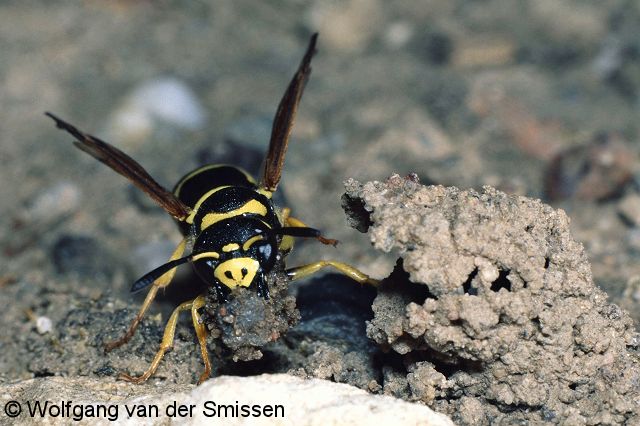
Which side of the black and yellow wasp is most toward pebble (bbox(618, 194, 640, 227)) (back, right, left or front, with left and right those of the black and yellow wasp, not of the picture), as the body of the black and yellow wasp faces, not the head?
left

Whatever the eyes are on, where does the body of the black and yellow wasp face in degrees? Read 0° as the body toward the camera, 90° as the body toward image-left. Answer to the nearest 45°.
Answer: approximately 0°

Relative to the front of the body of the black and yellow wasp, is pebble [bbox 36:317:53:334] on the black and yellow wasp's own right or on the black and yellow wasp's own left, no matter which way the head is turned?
on the black and yellow wasp's own right

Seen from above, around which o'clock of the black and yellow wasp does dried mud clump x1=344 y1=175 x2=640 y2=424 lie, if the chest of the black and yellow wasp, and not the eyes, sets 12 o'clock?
The dried mud clump is roughly at 10 o'clock from the black and yellow wasp.

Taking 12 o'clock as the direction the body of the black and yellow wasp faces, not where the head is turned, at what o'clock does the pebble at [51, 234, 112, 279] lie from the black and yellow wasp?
The pebble is roughly at 5 o'clock from the black and yellow wasp.

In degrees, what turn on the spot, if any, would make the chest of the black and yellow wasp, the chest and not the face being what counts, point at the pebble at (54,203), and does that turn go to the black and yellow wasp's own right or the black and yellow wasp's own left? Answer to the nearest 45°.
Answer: approximately 135° to the black and yellow wasp's own right

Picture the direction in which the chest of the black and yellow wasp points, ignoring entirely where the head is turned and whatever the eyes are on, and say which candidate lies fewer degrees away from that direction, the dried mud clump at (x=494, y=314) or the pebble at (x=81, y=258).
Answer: the dried mud clump
